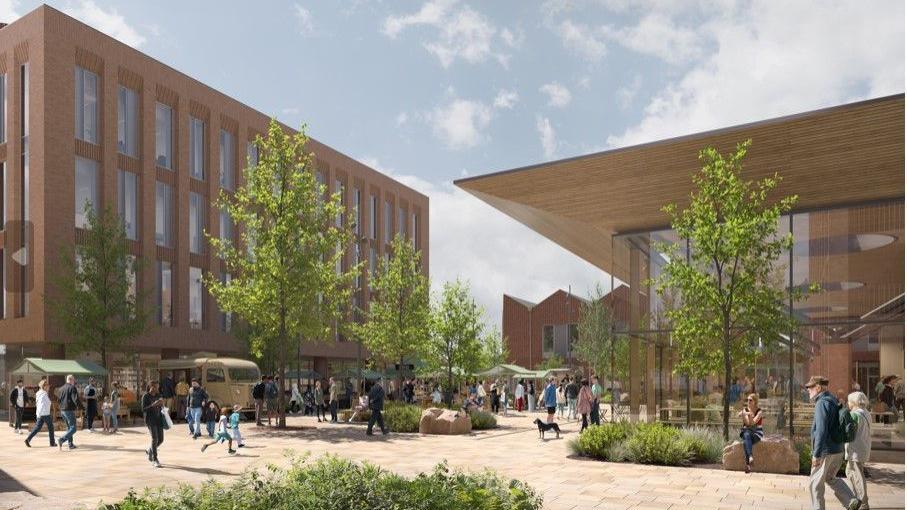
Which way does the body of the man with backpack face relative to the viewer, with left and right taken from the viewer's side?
facing to the left of the viewer

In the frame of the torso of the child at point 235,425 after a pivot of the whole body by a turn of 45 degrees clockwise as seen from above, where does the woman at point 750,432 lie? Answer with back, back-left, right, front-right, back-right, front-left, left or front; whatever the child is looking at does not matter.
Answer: front

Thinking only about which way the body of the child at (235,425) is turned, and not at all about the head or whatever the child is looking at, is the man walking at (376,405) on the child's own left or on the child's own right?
on the child's own left

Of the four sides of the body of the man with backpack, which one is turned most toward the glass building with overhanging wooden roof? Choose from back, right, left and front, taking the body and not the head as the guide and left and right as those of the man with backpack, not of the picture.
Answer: right

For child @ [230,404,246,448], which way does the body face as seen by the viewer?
to the viewer's right

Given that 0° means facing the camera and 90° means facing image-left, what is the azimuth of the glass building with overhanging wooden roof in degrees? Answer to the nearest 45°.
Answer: approximately 45°

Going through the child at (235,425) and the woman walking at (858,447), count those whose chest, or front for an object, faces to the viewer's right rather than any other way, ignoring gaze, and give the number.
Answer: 1

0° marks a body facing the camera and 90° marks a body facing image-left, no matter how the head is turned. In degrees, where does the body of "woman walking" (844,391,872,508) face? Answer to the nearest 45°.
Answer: approximately 90°

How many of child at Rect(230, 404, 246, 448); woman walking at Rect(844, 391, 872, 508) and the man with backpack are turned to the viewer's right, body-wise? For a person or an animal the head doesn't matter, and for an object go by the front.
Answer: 1
